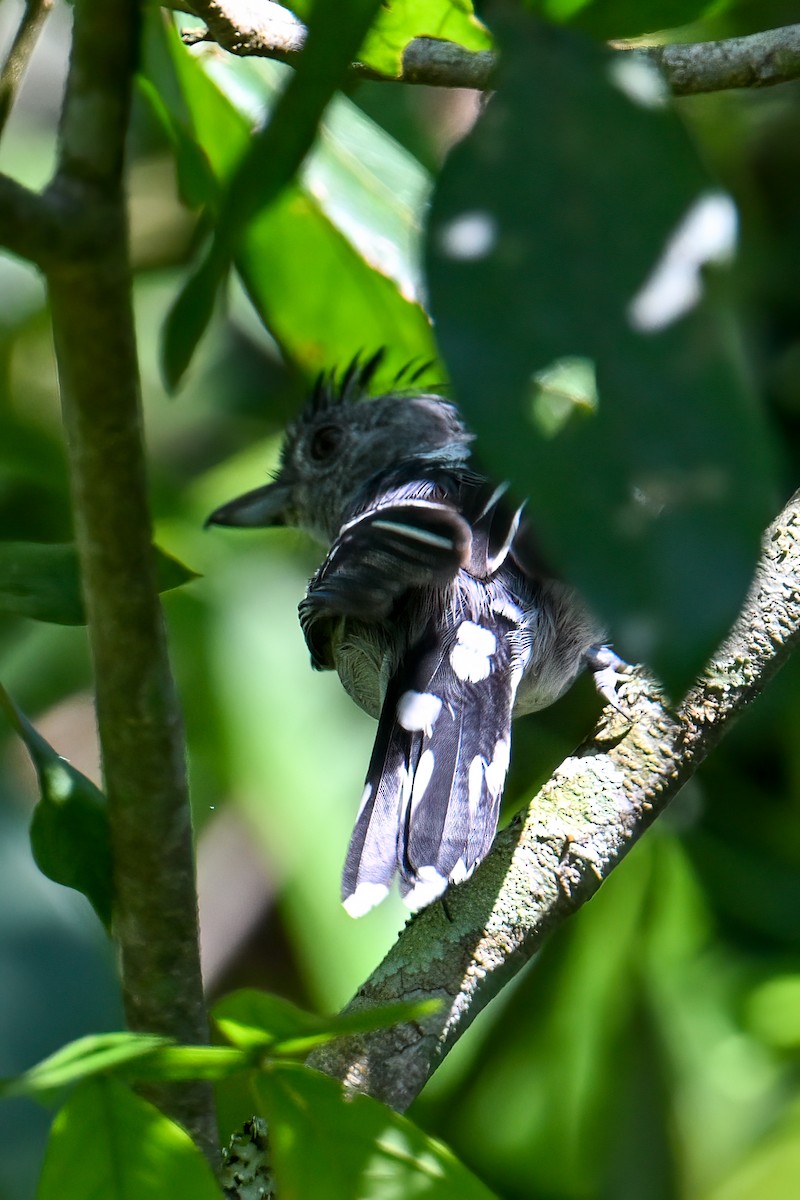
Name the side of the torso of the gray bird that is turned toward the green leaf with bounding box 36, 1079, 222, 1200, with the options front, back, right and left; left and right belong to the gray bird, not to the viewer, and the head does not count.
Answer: back

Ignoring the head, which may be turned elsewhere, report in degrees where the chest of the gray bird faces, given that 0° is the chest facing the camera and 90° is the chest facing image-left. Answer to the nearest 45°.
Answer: approximately 180°

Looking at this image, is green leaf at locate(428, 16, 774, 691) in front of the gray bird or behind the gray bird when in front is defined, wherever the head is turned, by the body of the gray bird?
behind

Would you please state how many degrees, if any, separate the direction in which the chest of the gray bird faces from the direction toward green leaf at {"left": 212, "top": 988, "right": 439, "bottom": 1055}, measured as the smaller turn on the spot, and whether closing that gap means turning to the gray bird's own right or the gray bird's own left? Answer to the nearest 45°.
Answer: approximately 180°

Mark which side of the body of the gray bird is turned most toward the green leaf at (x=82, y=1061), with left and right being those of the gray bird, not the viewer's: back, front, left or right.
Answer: back
